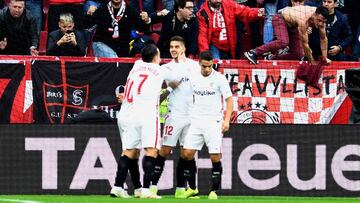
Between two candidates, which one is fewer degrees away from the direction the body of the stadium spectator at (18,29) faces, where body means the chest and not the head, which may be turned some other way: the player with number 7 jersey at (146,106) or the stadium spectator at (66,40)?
the player with number 7 jersey

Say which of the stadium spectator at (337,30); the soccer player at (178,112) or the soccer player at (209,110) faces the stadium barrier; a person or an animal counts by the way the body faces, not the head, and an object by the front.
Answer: the stadium spectator

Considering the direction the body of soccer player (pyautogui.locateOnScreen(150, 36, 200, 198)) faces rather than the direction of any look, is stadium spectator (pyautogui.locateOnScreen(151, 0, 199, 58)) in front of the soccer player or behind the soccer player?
behind

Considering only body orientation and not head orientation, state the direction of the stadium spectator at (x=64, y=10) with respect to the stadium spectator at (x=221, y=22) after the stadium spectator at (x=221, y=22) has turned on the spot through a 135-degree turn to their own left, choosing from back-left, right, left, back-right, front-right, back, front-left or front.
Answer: back-left

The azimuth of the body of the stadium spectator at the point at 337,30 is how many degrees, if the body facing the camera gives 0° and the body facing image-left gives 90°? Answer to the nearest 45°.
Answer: approximately 45°

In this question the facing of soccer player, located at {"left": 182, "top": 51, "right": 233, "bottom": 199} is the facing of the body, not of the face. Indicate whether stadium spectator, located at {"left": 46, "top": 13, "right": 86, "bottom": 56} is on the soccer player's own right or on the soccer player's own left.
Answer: on the soccer player's own right
